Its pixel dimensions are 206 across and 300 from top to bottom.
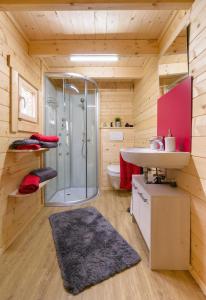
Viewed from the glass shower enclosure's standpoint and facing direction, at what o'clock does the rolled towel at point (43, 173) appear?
The rolled towel is roughly at 2 o'clock from the glass shower enclosure.

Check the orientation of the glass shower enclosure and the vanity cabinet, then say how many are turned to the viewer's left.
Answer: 1

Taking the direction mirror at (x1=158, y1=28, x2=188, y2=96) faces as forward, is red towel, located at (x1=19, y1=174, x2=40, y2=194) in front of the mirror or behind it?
in front

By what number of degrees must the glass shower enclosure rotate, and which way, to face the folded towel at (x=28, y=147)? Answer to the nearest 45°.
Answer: approximately 45° to its right

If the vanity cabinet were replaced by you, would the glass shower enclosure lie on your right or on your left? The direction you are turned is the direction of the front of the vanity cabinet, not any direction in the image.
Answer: on your right

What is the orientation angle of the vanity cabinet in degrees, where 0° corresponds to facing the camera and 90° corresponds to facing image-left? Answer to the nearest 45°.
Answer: approximately 90°

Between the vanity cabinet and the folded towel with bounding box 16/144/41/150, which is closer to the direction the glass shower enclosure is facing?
the vanity cabinet
